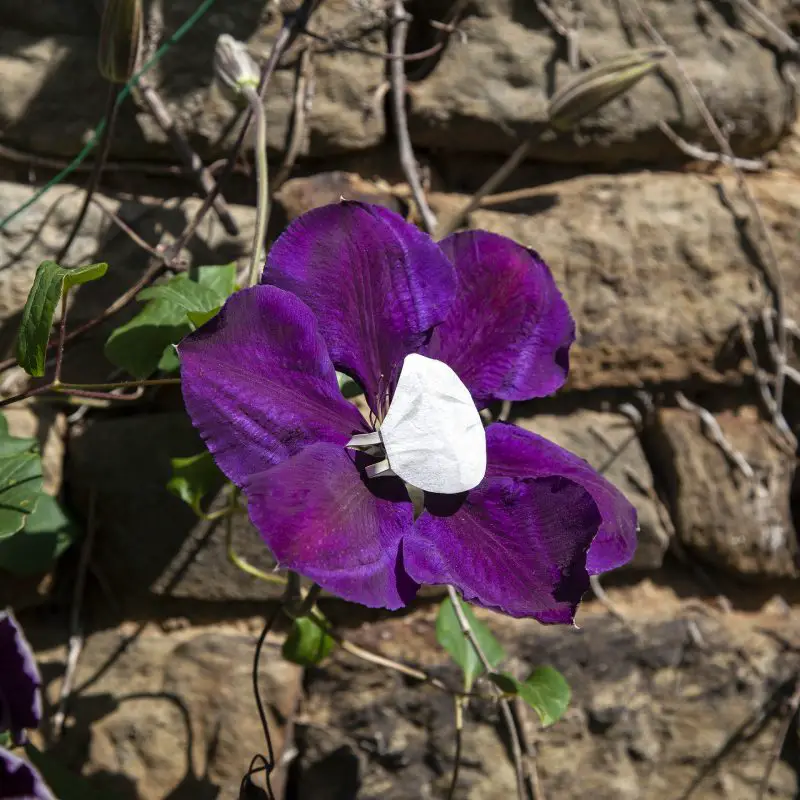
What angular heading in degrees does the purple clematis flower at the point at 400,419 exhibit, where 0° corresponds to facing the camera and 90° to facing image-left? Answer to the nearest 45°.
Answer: approximately 0°
